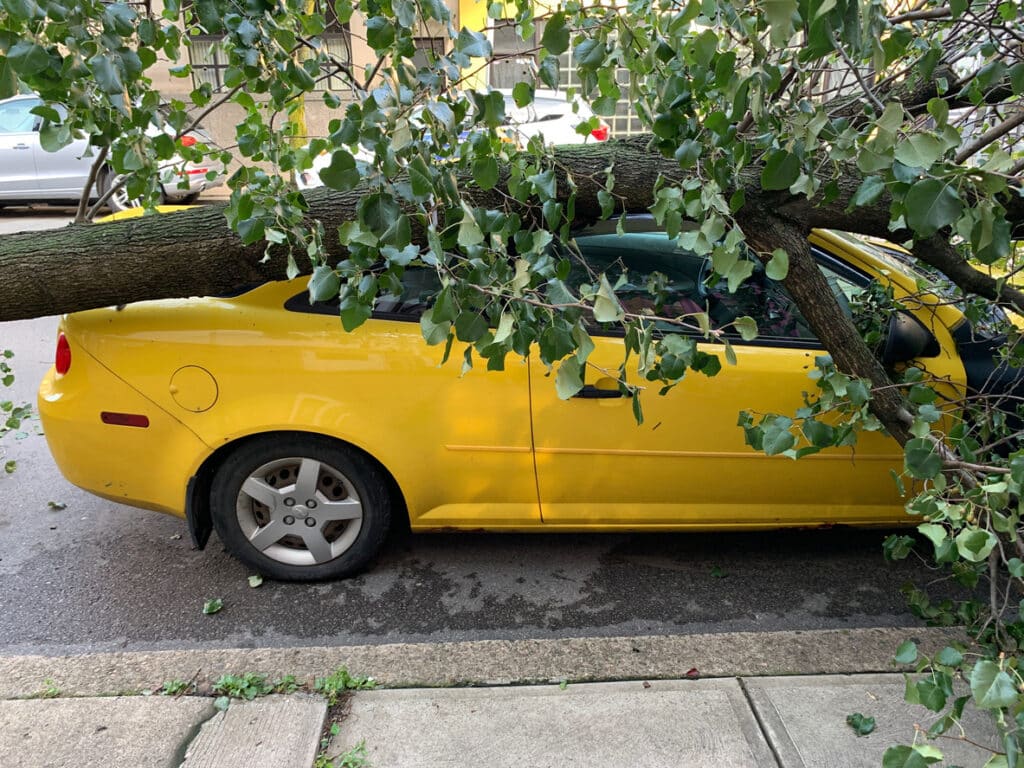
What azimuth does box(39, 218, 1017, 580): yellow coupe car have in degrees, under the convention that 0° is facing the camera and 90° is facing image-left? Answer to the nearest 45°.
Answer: approximately 270°

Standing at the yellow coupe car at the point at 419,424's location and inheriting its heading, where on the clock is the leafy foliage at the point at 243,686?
The leafy foliage is roughly at 4 o'clock from the yellow coupe car.

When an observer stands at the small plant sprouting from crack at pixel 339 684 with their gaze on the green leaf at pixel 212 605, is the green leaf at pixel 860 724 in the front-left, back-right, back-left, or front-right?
back-right

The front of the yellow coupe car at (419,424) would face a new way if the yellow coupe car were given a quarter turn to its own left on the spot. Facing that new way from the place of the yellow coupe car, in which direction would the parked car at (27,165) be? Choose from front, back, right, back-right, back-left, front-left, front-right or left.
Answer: front-left

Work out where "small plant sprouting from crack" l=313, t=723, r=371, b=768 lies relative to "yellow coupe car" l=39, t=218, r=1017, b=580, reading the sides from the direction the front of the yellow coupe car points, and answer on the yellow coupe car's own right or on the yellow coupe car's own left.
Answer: on the yellow coupe car's own right

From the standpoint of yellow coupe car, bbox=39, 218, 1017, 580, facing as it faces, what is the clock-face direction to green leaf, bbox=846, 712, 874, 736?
The green leaf is roughly at 1 o'clock from the yellow coupe car.

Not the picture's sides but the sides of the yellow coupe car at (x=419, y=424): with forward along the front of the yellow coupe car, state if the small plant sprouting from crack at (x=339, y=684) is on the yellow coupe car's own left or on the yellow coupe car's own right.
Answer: on the yellow coupe car's own right
